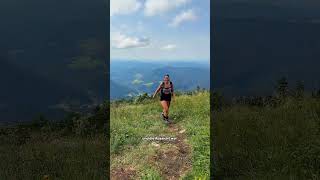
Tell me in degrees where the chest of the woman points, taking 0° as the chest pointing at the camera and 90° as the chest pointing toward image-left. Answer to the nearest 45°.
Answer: approximately 0°
